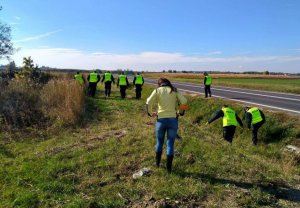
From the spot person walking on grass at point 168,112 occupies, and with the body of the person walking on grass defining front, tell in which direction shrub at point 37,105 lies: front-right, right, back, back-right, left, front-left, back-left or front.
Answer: front-left

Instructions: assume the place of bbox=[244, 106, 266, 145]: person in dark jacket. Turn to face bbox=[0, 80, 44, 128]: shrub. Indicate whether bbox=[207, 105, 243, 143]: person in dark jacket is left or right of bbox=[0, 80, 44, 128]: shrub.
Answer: left

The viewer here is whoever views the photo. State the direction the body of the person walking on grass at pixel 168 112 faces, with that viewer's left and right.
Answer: facing away from the viewer

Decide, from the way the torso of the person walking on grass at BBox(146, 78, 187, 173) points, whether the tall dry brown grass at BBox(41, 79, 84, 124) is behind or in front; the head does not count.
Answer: in front

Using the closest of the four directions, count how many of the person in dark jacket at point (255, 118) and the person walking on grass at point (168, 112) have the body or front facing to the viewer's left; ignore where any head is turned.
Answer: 1

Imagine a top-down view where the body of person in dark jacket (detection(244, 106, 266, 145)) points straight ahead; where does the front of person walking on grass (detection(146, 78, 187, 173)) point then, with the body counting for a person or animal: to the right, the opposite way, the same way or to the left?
to the right

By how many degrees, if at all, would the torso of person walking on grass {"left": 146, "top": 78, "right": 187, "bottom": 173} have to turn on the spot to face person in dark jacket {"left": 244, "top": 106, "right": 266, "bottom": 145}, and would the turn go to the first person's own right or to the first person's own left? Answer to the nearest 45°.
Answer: approximately 45° to the first person's own right

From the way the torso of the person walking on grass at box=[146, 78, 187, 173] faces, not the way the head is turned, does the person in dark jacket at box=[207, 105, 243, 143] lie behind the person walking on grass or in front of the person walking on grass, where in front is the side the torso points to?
in front
